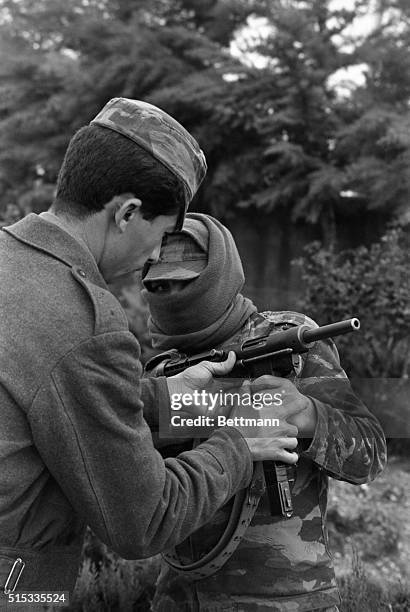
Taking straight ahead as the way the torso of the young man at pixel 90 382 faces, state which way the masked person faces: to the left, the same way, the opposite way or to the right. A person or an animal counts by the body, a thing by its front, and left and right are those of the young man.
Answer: the opposite way

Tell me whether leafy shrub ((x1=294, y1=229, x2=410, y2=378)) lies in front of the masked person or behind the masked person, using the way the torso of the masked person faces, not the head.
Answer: behind

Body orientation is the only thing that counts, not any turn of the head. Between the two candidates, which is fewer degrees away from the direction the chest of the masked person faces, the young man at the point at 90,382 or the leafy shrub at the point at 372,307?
the young man

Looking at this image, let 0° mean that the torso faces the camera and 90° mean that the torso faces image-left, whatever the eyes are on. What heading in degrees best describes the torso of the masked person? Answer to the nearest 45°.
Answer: approximately 45°

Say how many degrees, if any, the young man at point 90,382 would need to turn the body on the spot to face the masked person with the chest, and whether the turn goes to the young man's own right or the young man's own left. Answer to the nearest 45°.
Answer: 0° — they already face them

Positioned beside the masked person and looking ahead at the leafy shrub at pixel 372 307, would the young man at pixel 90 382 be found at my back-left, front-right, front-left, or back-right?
back-left

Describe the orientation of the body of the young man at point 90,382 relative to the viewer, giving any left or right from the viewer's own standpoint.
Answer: facing away from the viewer and to the right of the viewer
